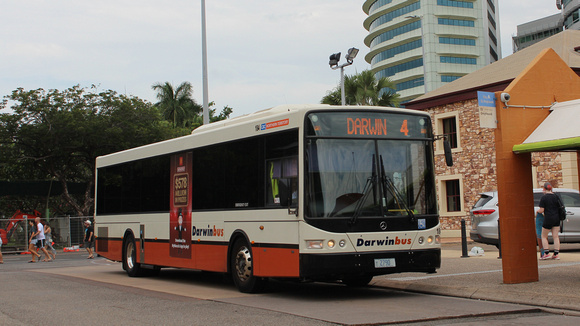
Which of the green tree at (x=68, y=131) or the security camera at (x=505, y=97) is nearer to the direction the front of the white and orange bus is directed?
the security camera

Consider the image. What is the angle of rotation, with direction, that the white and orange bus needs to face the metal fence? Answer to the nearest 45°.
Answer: approximately 180°

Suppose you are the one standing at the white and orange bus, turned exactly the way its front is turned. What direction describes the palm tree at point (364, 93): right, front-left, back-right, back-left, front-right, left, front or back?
back-left

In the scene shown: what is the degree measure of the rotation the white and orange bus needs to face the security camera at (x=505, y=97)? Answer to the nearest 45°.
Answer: approximately 45° to its left

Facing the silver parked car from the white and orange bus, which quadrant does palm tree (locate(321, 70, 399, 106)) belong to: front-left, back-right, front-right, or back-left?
front-left

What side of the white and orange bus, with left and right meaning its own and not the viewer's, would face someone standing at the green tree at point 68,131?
back

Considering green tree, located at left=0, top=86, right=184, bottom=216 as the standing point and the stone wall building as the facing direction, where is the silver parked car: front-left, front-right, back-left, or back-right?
front-right

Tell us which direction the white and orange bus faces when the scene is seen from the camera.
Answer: facing the viewer and to the right of the viewer

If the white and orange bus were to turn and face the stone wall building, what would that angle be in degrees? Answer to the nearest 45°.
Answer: approximately 90° to its left

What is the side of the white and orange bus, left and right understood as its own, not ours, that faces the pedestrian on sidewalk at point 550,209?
left

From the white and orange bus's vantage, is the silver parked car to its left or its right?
on its left
